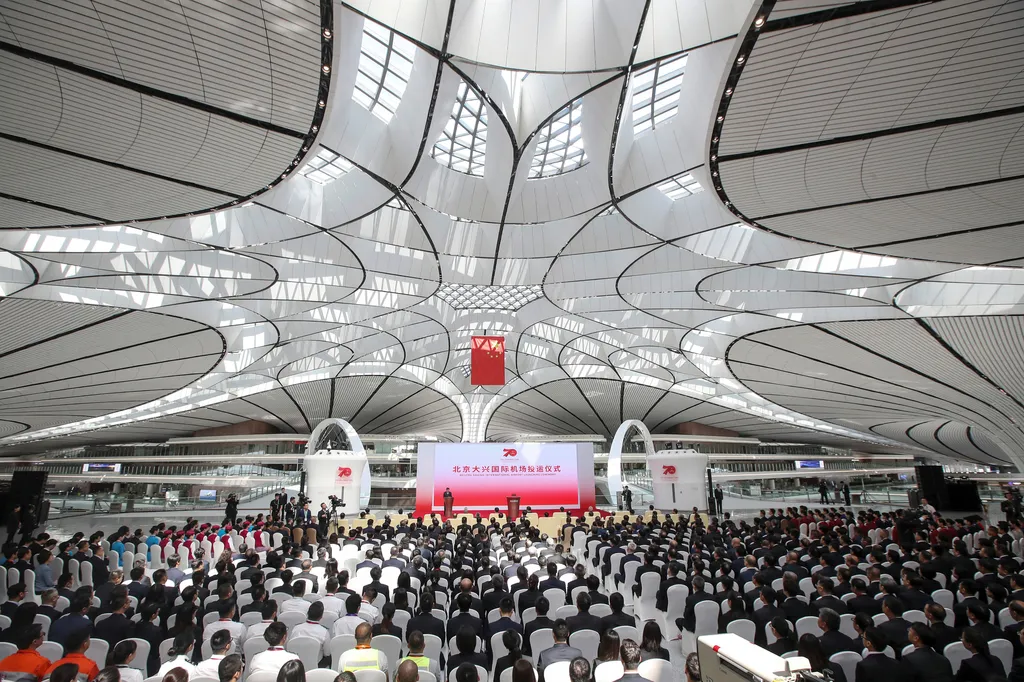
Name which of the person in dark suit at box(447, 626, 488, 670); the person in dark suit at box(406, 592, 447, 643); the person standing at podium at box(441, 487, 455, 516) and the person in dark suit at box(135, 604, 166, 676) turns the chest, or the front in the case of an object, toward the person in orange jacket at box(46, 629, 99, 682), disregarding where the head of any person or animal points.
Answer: the person standing at podium

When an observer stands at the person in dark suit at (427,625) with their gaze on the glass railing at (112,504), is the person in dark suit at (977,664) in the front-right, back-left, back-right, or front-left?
back-right

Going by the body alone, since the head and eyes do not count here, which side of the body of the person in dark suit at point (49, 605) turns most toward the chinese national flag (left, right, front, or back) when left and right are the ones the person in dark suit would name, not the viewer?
front

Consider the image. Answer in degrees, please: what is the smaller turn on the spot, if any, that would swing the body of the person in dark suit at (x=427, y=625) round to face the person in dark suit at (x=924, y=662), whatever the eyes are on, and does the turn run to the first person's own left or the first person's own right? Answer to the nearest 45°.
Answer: approximately 135° to the first person's own right

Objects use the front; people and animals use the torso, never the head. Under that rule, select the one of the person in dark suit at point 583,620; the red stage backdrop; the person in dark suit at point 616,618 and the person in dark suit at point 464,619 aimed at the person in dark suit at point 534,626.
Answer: the red stage backdrop

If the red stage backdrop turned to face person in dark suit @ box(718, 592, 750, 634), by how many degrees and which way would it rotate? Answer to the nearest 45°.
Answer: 0° — it already faces them

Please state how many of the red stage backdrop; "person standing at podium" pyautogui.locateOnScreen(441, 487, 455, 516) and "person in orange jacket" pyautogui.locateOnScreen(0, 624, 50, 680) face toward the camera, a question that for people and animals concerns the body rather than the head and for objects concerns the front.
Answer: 2

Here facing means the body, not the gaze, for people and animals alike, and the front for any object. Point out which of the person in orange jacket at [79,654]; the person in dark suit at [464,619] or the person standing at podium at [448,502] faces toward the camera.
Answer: the person standing at podium

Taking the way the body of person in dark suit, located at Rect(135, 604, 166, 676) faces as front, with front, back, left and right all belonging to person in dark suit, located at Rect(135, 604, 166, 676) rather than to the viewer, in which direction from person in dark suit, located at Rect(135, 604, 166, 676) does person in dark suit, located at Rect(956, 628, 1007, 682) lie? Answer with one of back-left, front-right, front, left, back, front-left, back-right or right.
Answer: right

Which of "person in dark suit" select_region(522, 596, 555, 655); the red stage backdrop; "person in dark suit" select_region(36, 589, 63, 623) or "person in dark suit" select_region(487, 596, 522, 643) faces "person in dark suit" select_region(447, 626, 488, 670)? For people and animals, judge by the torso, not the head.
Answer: the red stage backdrop

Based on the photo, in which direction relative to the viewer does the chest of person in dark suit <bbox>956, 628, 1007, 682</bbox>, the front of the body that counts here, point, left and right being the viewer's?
facing away from the viewer and to the left of the viewer

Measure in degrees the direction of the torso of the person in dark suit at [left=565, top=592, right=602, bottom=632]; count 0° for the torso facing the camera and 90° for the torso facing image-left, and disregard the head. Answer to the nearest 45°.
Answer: approximately 180°

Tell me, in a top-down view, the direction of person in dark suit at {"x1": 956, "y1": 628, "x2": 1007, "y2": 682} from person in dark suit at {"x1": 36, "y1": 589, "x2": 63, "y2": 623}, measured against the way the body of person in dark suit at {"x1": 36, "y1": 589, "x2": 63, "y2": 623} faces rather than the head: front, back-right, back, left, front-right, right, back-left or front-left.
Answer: right

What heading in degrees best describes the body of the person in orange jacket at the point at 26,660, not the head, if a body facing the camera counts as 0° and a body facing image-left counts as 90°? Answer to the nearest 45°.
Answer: approximately 225°

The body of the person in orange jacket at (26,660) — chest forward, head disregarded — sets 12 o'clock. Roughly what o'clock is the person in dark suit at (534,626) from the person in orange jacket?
The person in dark suit is roughly at 2 o'clock from the person in orange jacket.

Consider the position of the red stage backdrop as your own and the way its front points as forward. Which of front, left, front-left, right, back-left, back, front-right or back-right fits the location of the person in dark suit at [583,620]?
front

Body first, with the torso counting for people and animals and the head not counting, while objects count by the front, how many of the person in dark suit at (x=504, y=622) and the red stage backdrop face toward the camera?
1

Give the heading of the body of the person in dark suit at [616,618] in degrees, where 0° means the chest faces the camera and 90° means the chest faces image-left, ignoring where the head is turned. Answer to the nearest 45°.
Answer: approximately 180°

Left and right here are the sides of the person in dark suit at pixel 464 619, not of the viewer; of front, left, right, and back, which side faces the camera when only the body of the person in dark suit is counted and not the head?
back

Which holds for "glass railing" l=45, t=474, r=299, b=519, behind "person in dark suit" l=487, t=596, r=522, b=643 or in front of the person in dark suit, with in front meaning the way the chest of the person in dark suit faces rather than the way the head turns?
in front

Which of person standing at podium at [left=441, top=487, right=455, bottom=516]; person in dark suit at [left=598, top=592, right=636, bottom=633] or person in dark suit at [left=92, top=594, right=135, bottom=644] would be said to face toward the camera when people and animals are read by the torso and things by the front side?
the person standing at podium
